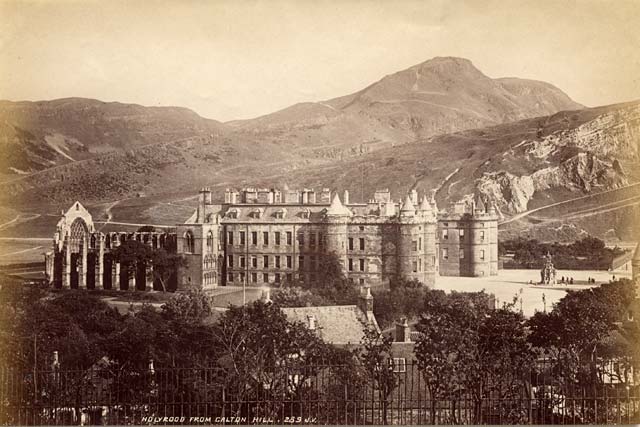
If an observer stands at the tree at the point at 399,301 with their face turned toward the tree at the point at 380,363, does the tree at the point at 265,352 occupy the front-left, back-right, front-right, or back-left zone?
front-right

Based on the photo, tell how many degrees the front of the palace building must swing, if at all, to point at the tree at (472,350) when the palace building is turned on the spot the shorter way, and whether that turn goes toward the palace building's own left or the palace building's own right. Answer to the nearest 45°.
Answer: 0° — it already faces it

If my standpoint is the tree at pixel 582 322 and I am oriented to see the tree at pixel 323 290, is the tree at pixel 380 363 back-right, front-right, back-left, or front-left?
front-left

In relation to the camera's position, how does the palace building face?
facing the viewer and to the right of the viewer
